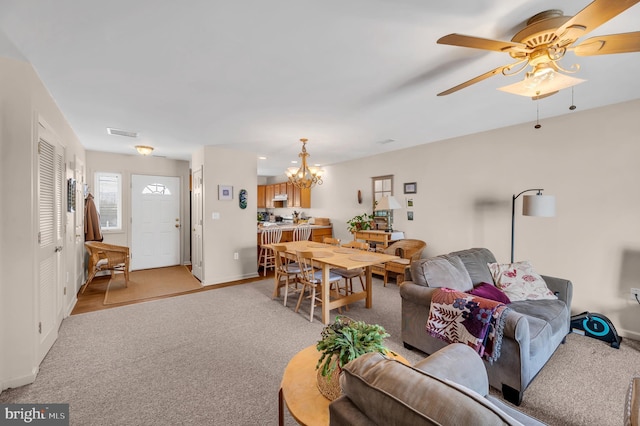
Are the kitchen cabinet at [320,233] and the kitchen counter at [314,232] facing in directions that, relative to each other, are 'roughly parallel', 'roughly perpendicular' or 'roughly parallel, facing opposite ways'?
roughly parallel

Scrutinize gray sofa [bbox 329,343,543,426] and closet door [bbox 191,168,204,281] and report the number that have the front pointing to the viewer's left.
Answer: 1

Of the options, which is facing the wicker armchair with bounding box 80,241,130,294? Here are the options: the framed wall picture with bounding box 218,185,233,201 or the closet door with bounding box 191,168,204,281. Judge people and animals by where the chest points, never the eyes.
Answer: the closet door

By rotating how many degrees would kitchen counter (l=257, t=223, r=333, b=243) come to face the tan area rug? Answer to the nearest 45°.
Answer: approximately 45° to its right

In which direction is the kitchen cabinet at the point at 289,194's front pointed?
toward the camera

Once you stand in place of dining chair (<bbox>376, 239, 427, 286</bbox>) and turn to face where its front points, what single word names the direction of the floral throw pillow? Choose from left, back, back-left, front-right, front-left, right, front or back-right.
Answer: left

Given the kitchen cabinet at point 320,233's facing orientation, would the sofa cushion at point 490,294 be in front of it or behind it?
in front

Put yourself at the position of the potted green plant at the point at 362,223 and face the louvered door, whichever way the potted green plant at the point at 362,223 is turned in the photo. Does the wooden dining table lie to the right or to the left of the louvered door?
left

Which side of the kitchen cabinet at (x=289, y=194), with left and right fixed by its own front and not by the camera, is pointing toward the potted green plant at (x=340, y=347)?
front

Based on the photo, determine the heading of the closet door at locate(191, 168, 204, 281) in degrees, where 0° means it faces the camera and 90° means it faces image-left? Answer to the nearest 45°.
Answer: approximately 90°

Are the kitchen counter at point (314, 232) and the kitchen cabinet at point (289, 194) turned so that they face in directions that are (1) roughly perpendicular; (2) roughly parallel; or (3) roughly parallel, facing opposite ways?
roughly parallel

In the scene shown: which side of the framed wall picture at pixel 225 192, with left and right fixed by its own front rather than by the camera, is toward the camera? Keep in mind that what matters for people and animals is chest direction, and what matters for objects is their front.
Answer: front

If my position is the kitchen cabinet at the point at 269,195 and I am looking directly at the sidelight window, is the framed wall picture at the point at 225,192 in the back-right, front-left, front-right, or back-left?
front-left

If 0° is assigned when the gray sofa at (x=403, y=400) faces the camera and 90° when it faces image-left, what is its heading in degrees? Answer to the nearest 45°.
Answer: approximately 225°

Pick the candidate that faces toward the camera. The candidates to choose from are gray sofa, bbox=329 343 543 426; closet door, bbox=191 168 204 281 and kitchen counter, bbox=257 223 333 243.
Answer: the kitchen counter

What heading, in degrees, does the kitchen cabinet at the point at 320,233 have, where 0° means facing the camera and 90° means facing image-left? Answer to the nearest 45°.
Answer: approximately 0°
